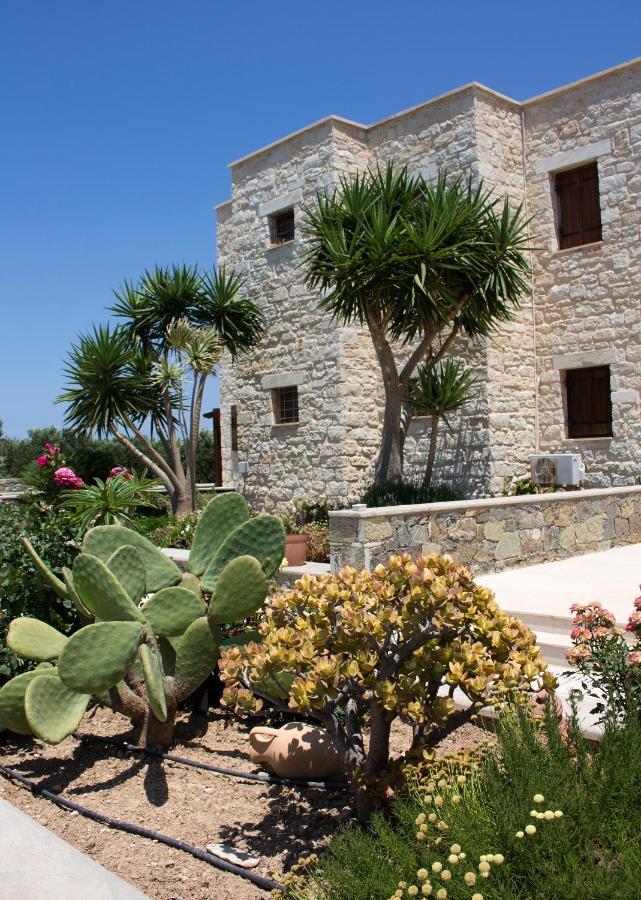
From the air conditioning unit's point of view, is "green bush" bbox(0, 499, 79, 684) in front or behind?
in front

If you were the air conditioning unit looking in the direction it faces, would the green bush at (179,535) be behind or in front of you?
in front

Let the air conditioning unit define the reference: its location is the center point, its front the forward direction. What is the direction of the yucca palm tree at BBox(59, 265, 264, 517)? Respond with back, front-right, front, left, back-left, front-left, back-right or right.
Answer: front-right

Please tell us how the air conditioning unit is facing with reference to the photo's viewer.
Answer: facing the viewer and to the left of the viewer

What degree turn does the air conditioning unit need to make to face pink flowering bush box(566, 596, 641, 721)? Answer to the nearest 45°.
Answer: approximately 45° to its left

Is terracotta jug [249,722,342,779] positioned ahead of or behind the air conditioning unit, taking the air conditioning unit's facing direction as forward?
ahead
